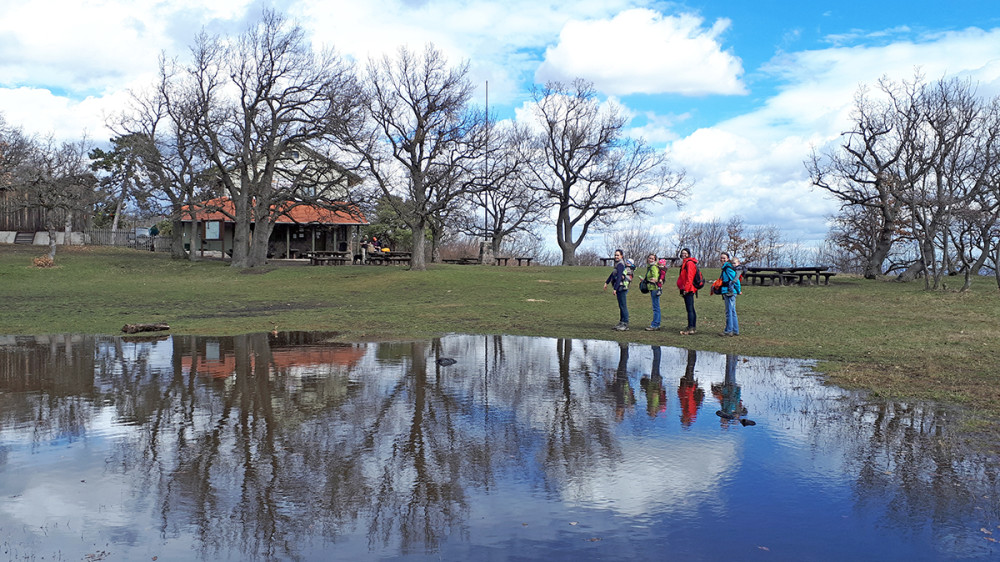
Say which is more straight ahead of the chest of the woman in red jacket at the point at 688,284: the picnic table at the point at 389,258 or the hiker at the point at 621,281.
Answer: the hiker

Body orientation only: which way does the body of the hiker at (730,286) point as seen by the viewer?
to the viewer's left

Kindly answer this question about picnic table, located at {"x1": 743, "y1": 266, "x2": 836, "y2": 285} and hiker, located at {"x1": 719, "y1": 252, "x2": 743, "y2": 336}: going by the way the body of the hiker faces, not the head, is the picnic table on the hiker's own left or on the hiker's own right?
on the hiker's own right

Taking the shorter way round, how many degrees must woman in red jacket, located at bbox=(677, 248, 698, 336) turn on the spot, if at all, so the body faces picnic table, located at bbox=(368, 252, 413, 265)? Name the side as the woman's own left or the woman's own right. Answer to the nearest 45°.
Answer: approximately 45° to the woman's own right

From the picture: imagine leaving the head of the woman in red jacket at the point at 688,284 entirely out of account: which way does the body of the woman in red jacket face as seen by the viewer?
to the viewer's left

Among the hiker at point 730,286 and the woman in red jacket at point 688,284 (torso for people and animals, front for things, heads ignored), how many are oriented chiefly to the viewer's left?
2

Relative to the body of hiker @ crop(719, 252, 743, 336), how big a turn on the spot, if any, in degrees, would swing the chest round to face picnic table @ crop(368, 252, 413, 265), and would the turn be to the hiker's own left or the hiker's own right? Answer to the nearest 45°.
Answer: approximately 45° to the hiker's own right

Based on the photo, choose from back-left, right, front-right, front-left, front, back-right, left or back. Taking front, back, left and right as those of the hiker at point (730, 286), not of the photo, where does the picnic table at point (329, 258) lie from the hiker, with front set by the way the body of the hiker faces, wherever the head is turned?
front-right

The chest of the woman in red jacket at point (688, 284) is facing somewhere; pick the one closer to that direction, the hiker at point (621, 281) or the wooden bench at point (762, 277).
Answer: the hiker

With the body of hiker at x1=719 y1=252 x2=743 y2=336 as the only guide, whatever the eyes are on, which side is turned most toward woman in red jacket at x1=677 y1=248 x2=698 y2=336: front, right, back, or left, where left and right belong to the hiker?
front

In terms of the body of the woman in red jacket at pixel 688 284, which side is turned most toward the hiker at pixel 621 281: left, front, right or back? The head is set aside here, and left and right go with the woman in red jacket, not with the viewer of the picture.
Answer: front
